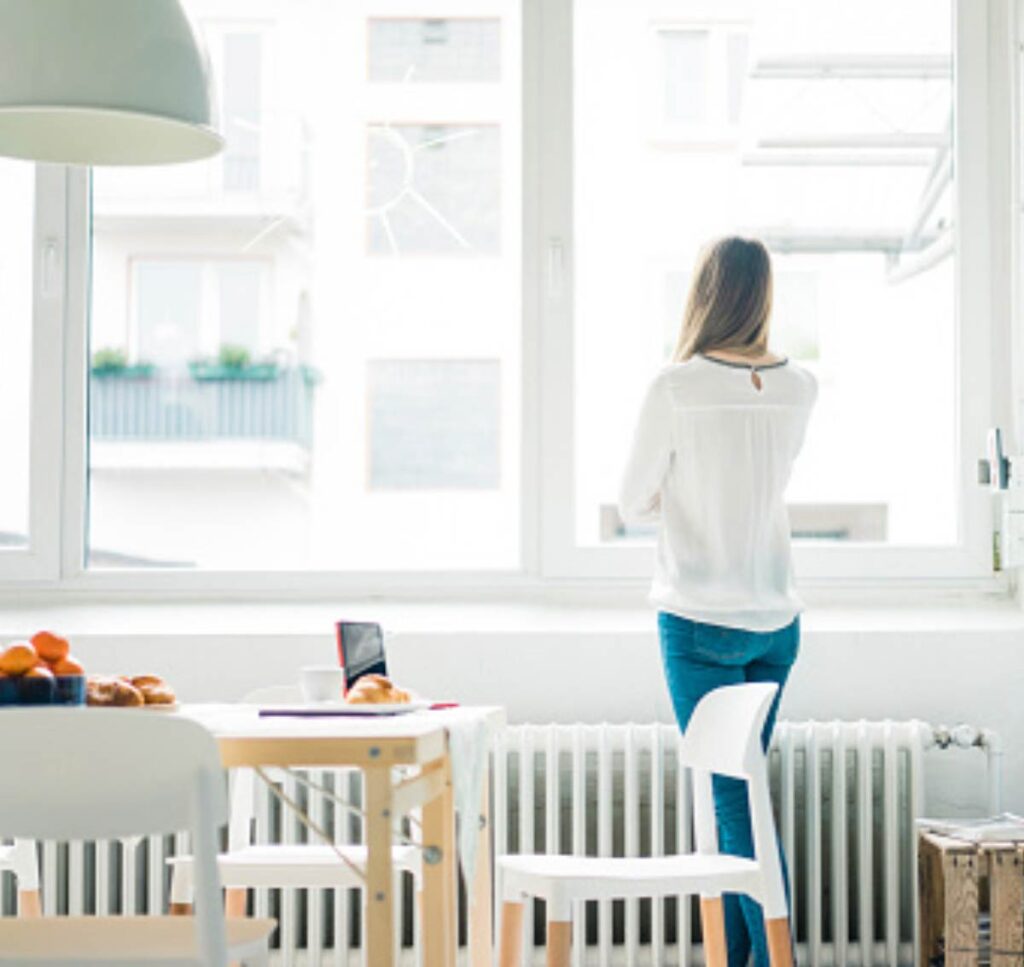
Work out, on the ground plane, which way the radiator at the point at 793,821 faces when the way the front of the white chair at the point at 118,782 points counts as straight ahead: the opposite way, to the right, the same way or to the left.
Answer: the opposite way

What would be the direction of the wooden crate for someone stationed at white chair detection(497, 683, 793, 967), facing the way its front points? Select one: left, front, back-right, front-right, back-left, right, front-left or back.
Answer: back-right

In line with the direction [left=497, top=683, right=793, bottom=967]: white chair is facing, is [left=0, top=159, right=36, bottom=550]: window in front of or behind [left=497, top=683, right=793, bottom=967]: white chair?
in front

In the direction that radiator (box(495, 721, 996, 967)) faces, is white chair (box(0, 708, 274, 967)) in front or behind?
in front

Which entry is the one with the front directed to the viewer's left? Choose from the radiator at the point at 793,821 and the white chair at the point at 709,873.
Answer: the white chair

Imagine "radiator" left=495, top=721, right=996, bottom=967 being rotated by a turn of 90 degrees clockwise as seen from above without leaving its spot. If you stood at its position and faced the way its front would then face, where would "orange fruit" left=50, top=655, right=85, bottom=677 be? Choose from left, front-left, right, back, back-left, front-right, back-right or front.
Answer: front-left

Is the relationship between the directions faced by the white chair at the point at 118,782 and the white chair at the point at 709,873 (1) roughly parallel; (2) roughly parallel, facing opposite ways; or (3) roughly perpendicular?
roughly perpendicular

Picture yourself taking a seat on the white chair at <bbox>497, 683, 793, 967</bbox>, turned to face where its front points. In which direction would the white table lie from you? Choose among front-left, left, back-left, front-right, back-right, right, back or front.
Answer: front-left

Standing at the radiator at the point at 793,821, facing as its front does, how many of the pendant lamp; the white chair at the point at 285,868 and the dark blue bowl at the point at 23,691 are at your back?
0

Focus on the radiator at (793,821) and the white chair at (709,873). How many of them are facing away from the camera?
0

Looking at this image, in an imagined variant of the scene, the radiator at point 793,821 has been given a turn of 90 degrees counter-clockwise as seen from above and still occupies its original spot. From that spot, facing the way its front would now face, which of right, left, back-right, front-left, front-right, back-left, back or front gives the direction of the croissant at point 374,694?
back-right

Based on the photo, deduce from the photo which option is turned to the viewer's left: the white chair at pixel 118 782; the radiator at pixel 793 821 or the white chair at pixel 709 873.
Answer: the white chair at pixel 709 873

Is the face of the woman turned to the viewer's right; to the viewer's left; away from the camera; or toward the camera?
away from the camera

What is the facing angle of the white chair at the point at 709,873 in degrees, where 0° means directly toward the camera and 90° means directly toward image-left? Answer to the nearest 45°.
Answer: approximately 90°

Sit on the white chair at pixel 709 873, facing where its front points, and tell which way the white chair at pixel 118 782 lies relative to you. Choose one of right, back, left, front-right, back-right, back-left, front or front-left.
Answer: front-left

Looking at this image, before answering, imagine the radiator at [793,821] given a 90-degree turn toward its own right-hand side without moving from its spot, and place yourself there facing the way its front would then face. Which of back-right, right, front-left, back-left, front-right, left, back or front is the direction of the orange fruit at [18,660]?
front-left

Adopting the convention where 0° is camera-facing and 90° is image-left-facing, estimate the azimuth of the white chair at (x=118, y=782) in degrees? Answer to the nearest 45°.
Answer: approximately 180°

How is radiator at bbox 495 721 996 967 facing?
toward the camera

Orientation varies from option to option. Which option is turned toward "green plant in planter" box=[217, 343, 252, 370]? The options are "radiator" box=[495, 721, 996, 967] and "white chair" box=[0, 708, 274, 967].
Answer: the white chair

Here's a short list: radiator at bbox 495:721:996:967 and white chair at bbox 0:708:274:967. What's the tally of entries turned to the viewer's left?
0
